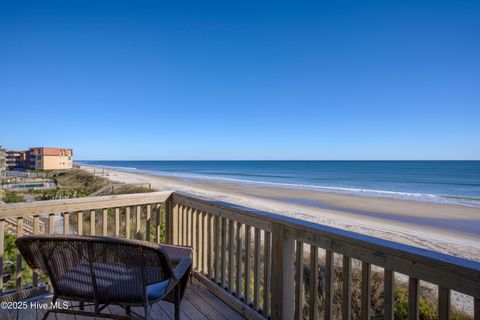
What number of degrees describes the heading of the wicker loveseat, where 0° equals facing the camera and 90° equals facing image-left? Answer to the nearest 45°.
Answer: approximately 225°
